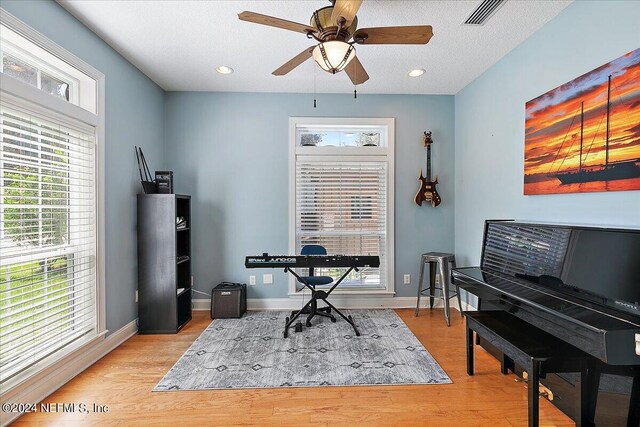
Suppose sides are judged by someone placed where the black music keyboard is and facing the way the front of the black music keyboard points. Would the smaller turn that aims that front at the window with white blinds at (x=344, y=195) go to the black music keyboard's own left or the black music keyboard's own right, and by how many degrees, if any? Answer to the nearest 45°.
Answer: approximately 45° to the black music keyboard's own right

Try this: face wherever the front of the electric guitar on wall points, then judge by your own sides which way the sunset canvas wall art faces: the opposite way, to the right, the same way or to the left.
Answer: to the right

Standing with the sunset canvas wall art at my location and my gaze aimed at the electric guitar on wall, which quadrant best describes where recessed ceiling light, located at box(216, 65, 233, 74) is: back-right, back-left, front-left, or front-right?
front-left

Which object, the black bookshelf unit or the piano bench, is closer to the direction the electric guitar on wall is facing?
the piano bench

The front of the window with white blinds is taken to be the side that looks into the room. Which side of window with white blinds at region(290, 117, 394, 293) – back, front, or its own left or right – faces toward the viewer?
front

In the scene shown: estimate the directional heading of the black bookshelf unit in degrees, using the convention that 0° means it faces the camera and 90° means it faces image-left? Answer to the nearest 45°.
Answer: approximately 270°

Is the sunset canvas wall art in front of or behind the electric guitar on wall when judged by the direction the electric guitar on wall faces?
in front

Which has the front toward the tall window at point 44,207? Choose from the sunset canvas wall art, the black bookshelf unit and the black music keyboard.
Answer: the sunset canvas wall art

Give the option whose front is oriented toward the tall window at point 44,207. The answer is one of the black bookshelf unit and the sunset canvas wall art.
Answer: the sunset canvas wall art

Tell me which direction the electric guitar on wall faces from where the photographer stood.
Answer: facing the viewer

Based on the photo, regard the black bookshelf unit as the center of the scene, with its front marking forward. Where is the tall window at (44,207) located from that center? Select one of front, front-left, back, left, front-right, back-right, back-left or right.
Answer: back-right

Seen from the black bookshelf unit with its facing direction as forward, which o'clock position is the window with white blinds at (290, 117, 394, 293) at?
The window with white blinds is roughly at 12 o'clock from the black bookshelf unit.

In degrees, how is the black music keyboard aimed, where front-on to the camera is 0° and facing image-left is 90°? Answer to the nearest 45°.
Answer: approximately 180°

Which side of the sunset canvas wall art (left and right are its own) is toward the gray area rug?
front
